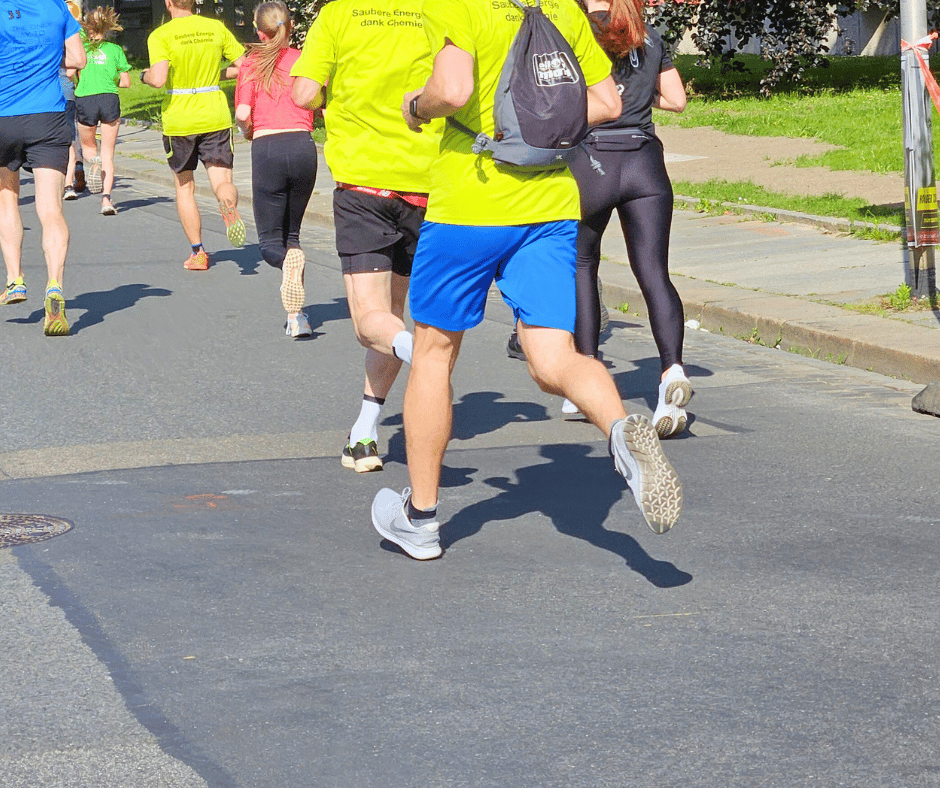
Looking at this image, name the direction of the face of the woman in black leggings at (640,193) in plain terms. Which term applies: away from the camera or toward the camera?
away from the camera

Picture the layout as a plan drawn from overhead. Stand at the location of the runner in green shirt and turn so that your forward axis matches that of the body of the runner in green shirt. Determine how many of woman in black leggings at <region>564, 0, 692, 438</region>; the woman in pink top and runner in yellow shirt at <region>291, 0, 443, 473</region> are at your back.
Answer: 3

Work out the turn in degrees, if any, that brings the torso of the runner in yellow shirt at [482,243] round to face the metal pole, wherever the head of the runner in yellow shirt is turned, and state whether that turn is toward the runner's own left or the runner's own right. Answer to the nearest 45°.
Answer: approximately 90° to the runner's own right

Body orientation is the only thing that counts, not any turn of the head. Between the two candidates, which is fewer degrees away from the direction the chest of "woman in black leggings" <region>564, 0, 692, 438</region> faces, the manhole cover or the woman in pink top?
the woman in pink top

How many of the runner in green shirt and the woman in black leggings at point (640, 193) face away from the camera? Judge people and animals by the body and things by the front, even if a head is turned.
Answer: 2

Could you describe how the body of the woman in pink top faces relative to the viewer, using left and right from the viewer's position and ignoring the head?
facing away from the viewer

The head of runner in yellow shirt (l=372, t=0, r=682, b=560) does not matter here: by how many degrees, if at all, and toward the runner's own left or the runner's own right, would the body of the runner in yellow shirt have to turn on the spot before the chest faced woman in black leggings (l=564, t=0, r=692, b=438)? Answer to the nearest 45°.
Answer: approximately 45° to the runner's own right

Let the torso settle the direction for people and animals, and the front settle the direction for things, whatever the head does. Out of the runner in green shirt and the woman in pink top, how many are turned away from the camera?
2

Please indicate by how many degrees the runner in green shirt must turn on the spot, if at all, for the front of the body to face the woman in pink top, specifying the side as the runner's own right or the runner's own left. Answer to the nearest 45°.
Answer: approximately 180°

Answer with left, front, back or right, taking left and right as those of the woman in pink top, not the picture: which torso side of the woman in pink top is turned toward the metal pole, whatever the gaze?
right

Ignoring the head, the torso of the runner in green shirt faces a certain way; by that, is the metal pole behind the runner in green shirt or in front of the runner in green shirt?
behind

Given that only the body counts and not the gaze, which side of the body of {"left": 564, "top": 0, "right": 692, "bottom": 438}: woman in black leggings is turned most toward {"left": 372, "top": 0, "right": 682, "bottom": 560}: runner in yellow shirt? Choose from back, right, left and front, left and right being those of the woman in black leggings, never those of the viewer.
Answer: back

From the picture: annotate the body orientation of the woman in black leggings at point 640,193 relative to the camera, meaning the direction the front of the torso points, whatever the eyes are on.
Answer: away from the camera

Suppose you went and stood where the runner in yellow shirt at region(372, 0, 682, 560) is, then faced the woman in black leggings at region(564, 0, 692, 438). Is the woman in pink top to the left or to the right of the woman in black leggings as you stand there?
left

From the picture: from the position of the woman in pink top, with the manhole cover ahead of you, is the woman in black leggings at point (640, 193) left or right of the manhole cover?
left

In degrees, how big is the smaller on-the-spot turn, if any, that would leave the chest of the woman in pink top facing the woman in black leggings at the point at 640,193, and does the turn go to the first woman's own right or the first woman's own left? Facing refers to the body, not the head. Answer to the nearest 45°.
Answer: approximately 135° to the first woman's own right
